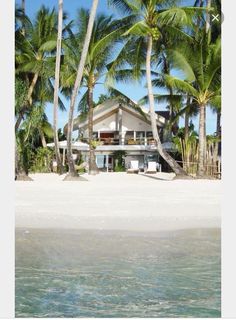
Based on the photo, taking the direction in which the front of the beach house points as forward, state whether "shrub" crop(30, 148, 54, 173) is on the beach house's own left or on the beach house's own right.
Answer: on the beach house's own right

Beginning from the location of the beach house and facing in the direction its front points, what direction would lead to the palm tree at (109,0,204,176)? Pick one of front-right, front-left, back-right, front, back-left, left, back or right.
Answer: front

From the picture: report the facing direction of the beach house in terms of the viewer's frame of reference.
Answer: facing the viewer

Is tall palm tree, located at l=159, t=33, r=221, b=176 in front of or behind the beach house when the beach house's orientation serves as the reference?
in front

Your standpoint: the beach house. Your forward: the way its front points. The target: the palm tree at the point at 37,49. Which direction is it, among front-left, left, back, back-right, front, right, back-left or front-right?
front-right

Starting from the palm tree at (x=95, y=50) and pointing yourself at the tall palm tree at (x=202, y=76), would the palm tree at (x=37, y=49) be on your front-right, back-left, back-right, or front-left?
back-right
